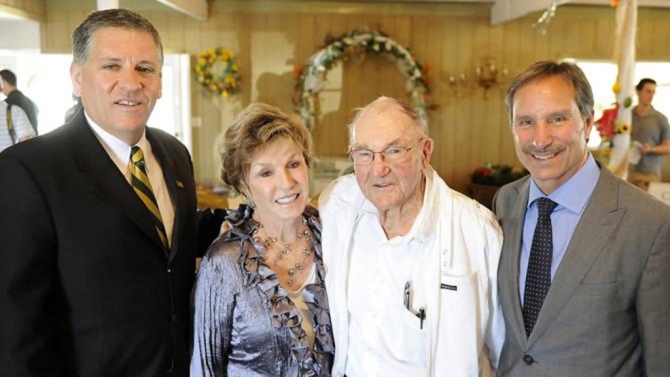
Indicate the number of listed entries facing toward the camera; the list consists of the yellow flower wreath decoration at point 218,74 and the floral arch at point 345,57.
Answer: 2

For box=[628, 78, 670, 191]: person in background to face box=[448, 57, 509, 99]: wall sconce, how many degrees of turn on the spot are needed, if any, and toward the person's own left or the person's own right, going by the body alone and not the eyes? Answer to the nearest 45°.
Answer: approximately 90° to the person's own right

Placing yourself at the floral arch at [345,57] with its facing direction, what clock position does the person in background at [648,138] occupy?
The person in background is roughly at 10 o'clock from the floral arch.

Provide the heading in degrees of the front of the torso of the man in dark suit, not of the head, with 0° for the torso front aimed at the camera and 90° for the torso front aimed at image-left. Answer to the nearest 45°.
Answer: approximately 315°
